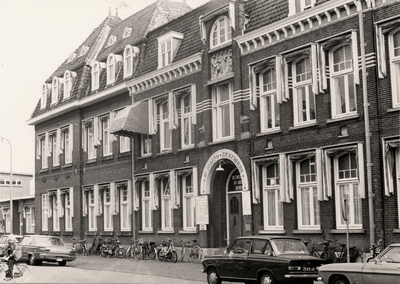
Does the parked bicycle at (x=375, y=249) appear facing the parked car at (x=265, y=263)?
no

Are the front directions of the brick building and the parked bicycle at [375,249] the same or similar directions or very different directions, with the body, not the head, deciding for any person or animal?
very different directions

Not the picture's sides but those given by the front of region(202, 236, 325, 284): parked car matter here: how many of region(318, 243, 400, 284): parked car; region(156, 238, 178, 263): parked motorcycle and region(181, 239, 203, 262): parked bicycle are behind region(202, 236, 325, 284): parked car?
1

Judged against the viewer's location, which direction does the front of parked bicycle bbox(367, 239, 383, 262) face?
facing away from the viewer and to the right of the viewer

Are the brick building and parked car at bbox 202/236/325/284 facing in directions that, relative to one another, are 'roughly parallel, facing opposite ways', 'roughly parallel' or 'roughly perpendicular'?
roughly perpendicular

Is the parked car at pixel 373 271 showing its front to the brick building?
no

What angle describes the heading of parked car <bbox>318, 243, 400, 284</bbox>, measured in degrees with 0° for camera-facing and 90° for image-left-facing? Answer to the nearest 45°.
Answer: approximately 90°
